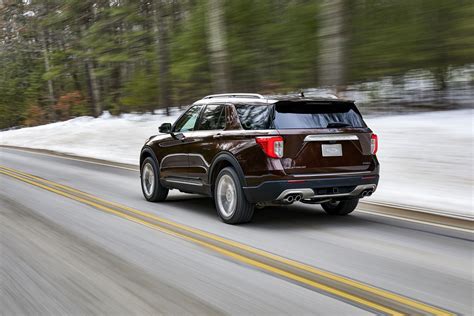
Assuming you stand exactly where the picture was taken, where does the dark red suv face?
facing away from the viewer and to the left of the viewer
